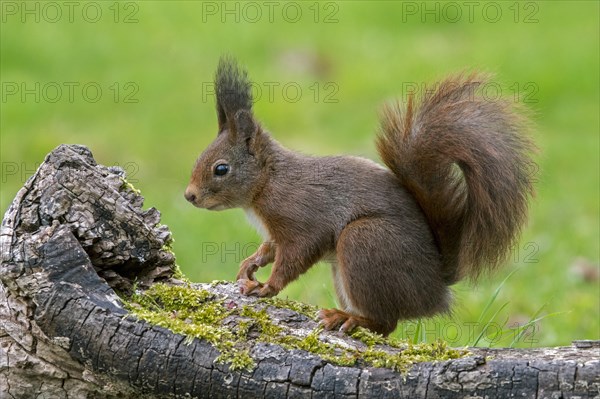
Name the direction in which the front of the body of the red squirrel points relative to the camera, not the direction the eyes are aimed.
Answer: to the viewer's left
